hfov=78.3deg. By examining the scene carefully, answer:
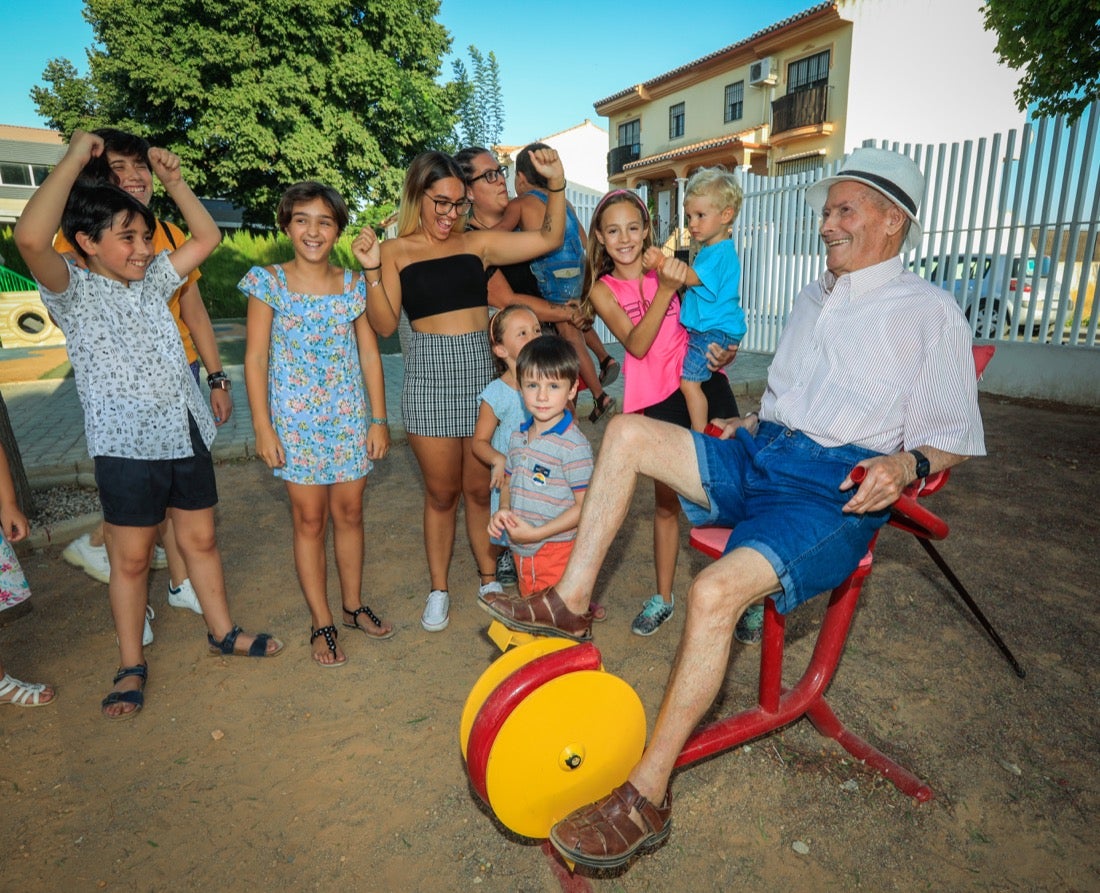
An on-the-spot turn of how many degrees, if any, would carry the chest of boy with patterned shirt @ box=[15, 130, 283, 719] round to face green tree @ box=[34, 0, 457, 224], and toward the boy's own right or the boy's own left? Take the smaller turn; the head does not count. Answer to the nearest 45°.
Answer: approximately 135° to the boy's own left

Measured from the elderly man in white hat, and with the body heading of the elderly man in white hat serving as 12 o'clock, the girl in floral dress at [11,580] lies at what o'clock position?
The girl in floral dress is roughly at 1 o'clock from the elderly man in white hat.

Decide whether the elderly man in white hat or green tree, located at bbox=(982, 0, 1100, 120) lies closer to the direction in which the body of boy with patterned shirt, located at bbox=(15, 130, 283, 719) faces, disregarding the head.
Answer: the elderly man in white hat

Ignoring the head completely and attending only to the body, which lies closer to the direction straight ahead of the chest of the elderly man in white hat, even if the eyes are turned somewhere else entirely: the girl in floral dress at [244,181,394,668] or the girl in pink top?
the girl in floral dress

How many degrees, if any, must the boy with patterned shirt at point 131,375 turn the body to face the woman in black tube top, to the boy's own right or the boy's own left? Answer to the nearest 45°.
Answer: approximately 45° to the boy's own left

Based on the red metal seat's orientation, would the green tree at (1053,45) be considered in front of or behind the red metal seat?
behind

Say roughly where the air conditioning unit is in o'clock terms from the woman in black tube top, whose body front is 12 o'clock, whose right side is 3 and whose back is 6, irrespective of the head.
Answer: The air conditioning unit is roughly at 7 o'clock from the woman in black tube top.

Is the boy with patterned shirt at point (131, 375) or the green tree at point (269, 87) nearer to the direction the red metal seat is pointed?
the boy with patterned shirt

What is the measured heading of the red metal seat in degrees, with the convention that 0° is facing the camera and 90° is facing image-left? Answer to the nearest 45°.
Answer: approximately 45°

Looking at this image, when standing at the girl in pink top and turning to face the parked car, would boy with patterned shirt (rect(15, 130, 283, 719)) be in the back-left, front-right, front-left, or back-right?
back-left

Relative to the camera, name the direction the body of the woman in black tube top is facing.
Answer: toward the camera
